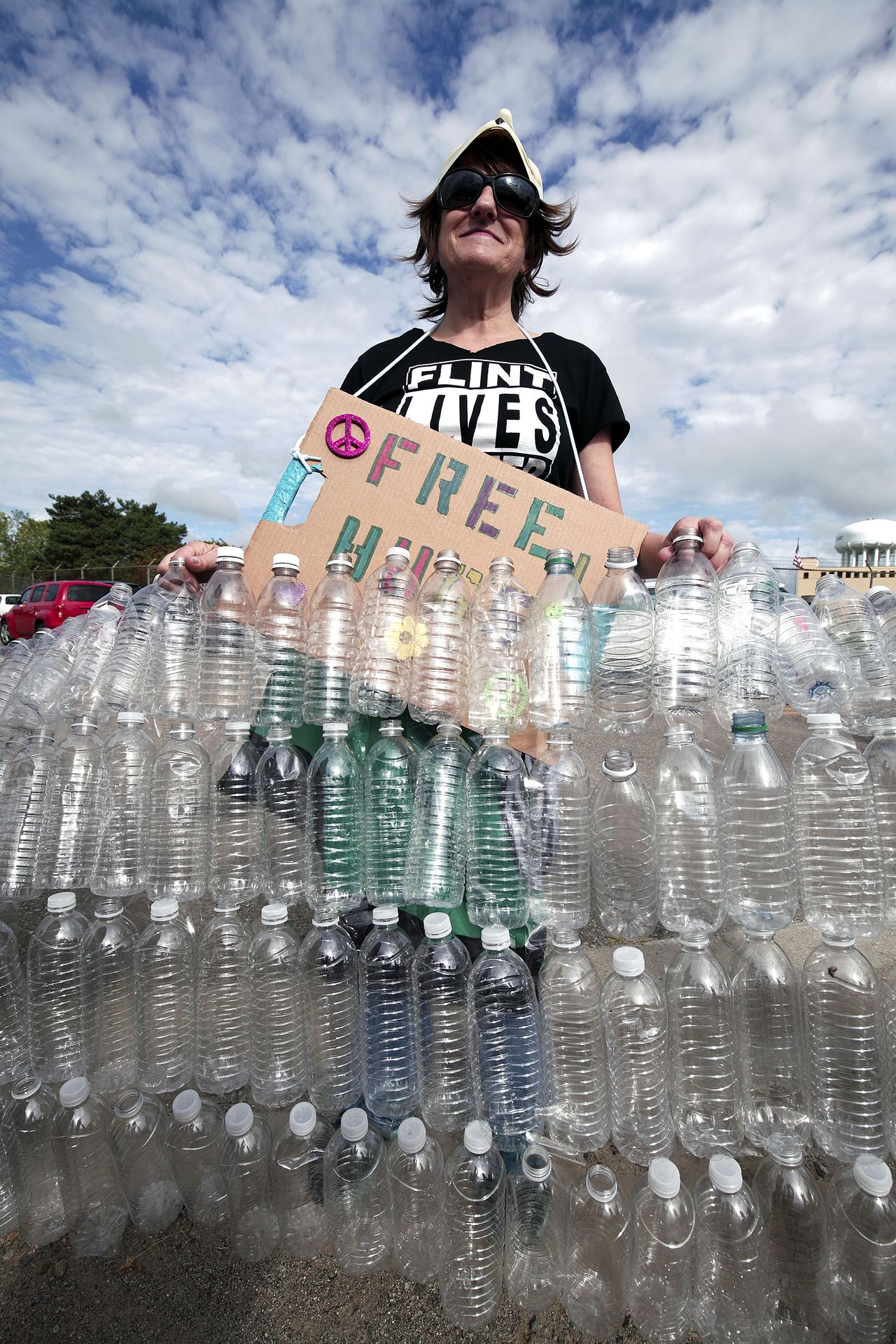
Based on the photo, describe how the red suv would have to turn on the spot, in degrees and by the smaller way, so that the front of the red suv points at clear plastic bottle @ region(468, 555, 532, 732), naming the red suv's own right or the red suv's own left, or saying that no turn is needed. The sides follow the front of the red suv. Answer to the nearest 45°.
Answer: approximately 135° to the red suv's own left

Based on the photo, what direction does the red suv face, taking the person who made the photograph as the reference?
facing away from the viewer and to the left of the viewer

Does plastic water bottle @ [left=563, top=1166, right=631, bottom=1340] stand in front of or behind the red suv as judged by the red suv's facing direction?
behind

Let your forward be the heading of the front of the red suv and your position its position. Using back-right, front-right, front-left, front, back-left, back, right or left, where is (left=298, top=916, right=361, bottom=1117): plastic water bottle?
back-left

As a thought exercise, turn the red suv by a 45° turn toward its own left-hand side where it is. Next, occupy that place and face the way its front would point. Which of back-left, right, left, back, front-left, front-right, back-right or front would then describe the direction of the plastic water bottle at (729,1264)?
left

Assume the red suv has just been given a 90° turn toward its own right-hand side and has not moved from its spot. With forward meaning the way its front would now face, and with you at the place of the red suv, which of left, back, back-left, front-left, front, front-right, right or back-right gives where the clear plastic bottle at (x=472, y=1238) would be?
back-right

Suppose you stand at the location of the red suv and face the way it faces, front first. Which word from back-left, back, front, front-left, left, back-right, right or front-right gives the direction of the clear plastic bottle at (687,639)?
back-left

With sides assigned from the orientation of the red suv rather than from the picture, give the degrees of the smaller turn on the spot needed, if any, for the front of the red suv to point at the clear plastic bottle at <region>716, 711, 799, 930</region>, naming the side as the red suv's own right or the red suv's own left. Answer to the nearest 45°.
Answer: approximately 135° to the red suv's own left

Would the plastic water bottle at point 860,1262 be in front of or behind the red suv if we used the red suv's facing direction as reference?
behind
